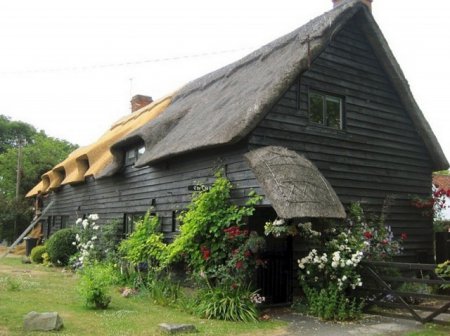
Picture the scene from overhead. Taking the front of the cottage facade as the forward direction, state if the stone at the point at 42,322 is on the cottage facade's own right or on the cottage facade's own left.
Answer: on the cottage facade's own right

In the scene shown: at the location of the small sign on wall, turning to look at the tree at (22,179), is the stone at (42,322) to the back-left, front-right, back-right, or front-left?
back-left
